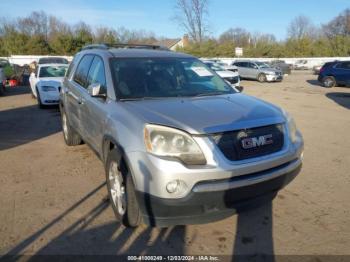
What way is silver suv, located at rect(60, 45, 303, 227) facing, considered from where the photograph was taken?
facing the viewer and to the right of the viewer

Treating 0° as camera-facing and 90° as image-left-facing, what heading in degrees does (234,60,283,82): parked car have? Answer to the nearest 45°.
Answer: approximately 315°

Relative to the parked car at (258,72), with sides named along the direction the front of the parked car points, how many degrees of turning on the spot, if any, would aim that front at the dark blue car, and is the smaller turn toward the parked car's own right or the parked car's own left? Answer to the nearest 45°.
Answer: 0° — it already faces it

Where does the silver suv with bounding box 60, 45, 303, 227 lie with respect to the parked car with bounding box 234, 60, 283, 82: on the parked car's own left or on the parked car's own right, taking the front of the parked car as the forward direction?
on the parked car's own right

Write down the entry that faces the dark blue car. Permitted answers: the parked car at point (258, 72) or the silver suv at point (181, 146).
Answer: the parked car

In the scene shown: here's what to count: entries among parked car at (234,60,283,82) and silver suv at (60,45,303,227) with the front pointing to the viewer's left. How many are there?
0

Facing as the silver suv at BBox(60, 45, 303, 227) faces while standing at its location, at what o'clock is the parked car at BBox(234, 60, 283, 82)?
The parked car is roughly at 8 o'clock from the silver suv.

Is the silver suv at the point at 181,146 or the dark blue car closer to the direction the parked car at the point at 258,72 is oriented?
the dark blue car
